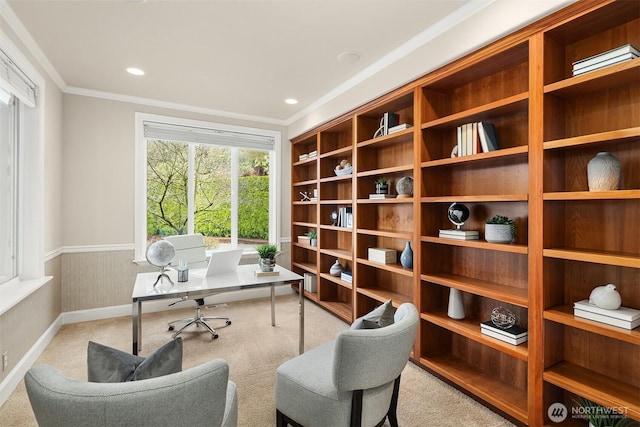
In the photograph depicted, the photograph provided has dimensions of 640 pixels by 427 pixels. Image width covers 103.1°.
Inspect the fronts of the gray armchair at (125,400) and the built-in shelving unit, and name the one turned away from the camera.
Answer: the gray armchair

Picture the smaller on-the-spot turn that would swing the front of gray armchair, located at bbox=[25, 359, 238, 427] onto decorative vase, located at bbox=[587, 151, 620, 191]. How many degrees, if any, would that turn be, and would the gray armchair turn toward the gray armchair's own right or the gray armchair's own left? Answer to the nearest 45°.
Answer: approximately 90° to the gray armchair's own right

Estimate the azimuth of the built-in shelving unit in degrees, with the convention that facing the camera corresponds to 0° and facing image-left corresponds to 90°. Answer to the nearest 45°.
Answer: approximately 45°

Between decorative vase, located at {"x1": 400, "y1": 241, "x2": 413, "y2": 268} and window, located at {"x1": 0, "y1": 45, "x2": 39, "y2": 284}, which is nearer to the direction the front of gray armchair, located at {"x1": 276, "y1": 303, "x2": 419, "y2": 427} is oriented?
the window

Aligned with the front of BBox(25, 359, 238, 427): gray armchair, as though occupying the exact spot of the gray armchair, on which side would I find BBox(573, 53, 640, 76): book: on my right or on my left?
on my right

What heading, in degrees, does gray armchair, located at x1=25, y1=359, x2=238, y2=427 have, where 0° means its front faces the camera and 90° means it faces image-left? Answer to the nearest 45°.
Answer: approximately 180°

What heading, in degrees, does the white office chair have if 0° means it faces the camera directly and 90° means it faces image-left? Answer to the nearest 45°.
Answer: approximately 315°

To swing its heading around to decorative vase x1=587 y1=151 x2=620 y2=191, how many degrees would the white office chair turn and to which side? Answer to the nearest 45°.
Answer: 0° — it already faces it

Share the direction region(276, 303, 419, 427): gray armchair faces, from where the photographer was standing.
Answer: facing away from the viewer and to the left of the viewer
